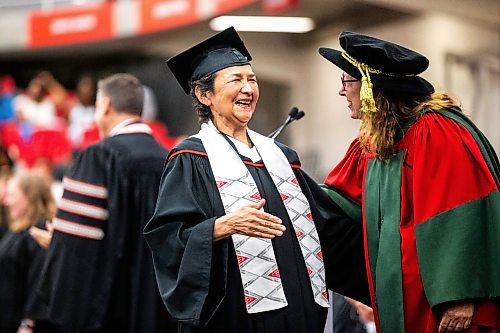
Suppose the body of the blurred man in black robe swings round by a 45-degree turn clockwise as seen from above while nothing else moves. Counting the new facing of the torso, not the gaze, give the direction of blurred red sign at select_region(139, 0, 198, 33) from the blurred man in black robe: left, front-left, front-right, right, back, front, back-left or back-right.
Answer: front

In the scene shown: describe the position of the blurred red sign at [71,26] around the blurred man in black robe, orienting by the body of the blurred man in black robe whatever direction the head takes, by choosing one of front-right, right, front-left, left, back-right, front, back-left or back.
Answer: front-right

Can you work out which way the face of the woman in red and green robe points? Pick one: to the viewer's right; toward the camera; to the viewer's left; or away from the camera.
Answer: to the viewer's left

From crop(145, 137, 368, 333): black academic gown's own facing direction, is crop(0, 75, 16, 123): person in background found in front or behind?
behind

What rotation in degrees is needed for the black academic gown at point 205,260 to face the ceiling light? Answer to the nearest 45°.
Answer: approximately 135° to its left

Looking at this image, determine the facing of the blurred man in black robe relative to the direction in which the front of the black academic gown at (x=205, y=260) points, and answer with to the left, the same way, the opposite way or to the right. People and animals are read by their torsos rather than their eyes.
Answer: the opposite way

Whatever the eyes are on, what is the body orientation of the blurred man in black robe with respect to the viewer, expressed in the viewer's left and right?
facing away from the viewer and to the left of the viewer

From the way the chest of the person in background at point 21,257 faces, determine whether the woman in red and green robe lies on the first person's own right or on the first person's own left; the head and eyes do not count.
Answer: on the first person's own left
